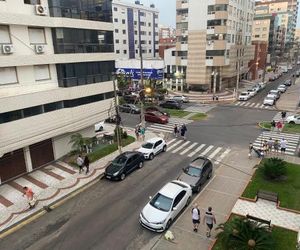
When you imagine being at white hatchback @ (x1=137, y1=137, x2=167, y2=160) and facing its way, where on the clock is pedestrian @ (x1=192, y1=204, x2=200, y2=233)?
The pedestrian is roughly at 10 o'clock from the white hatchback.

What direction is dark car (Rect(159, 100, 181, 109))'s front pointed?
to the viewer's left

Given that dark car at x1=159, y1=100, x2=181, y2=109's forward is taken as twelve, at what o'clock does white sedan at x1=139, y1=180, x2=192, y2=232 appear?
The white sedan is roughly at 9 o'clock from the dark car.

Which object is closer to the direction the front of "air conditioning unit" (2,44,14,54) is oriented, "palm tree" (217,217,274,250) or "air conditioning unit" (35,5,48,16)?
the palm tree

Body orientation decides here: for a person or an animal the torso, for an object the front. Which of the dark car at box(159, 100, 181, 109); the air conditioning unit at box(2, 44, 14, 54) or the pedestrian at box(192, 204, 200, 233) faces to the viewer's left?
the dark car

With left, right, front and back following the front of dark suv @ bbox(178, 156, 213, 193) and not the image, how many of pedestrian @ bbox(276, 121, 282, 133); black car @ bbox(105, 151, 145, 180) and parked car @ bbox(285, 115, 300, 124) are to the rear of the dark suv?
2

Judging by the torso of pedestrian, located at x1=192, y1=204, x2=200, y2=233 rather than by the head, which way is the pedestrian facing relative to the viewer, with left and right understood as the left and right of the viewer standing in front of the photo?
facing away from the viewer

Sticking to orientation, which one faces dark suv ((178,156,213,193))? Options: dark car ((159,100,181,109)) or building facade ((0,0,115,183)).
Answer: the building facade

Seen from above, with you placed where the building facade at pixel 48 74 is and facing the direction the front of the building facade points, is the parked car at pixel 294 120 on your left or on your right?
on your left

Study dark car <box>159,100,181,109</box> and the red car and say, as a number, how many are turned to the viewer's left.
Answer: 1

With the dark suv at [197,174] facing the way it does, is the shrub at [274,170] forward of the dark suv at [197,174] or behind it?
behind
